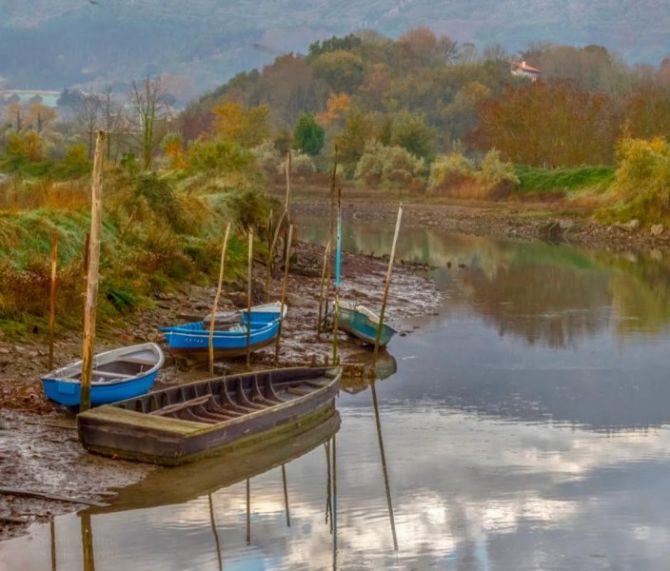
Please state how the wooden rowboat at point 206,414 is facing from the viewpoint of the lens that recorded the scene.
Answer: facing away from the viewer and to the right of the viewer

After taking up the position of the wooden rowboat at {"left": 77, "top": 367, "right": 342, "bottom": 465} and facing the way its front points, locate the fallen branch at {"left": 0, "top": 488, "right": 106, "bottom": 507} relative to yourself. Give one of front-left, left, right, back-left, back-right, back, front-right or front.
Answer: back
